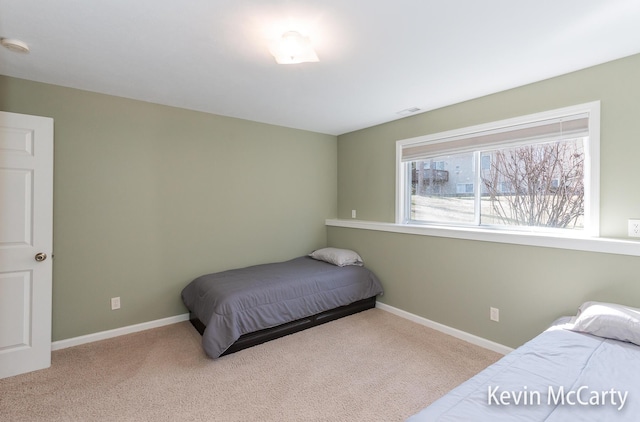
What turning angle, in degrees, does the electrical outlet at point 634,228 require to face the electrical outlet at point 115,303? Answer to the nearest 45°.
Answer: approximately 45° to its right

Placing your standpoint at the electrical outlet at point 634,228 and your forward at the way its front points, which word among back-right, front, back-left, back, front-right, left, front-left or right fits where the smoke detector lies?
front-right

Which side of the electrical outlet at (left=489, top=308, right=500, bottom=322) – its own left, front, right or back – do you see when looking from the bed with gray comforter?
front

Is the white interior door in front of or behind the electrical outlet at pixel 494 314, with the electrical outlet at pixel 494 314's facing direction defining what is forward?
in front

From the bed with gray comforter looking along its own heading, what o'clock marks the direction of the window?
The window is roughly at 8 o'clock from the bed with gray comforter.

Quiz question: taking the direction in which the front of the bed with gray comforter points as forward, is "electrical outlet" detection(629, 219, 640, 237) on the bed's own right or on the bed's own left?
on the bed's own left

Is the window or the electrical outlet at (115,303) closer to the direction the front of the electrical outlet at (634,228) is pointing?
the electrical outlet

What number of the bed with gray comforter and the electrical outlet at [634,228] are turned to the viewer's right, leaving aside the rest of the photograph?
0

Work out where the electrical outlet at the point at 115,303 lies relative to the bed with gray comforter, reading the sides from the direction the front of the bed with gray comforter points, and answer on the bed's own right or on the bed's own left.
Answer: on the bed's own right

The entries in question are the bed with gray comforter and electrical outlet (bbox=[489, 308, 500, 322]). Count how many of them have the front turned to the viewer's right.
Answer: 0

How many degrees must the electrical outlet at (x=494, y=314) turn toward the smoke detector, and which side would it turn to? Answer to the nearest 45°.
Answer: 0° — it already faces it

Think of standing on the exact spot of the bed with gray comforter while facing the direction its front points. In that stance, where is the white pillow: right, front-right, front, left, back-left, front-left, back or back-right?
left

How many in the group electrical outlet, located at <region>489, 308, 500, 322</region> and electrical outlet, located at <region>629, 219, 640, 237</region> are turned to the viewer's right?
0
